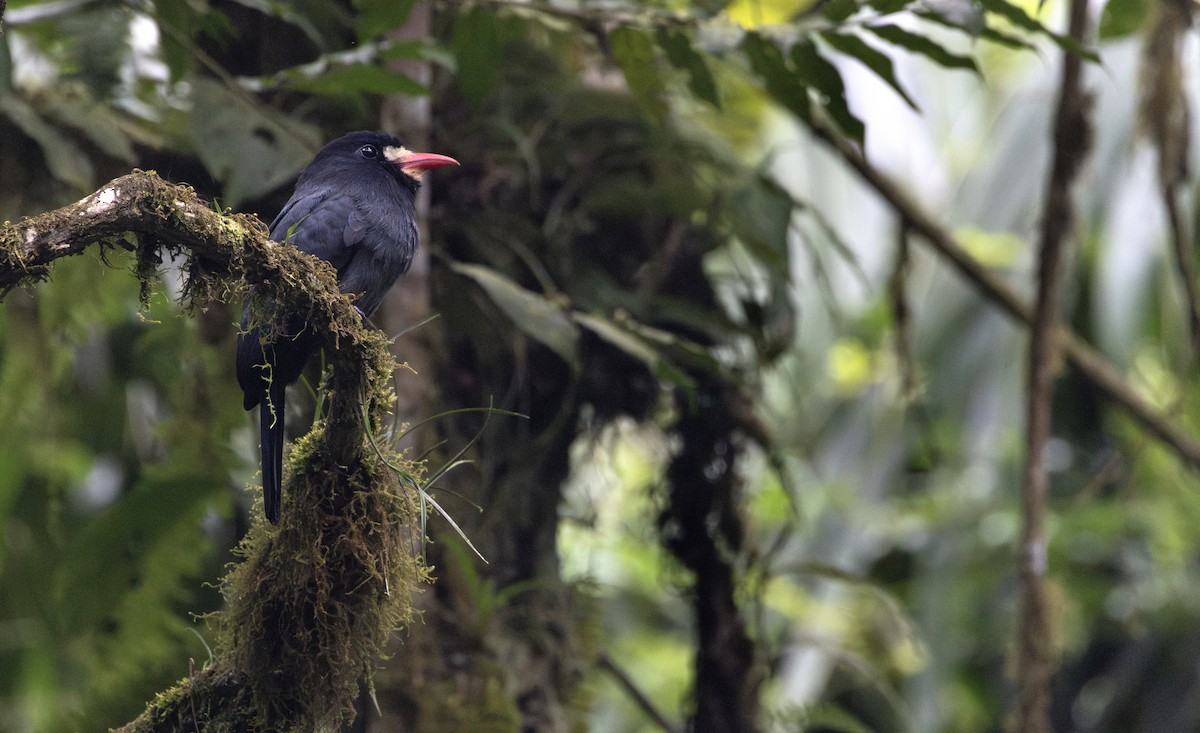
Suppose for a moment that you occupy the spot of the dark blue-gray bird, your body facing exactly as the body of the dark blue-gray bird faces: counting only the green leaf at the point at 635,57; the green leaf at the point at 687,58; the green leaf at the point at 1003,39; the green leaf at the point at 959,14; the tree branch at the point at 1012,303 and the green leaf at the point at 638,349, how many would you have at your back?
0

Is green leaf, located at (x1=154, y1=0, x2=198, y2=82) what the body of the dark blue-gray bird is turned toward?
no

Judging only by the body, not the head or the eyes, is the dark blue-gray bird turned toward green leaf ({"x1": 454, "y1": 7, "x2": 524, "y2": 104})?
no

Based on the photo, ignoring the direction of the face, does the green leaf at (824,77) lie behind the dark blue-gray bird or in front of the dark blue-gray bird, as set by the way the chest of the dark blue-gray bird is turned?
in front

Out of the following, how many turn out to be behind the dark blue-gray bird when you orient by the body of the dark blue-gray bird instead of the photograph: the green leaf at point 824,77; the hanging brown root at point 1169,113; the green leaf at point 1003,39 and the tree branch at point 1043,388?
0

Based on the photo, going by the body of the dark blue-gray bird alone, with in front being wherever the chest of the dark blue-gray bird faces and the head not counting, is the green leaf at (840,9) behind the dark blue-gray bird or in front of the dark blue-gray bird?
in front

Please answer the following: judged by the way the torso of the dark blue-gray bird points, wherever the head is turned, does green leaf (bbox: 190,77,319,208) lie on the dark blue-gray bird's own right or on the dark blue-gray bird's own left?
on the dark blue-gray bird's own left

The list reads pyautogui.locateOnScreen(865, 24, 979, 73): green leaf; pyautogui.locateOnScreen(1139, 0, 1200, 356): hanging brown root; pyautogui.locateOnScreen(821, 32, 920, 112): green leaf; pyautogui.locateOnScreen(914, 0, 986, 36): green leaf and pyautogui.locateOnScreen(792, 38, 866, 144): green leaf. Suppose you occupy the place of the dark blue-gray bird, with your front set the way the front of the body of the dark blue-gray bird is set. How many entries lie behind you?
0
